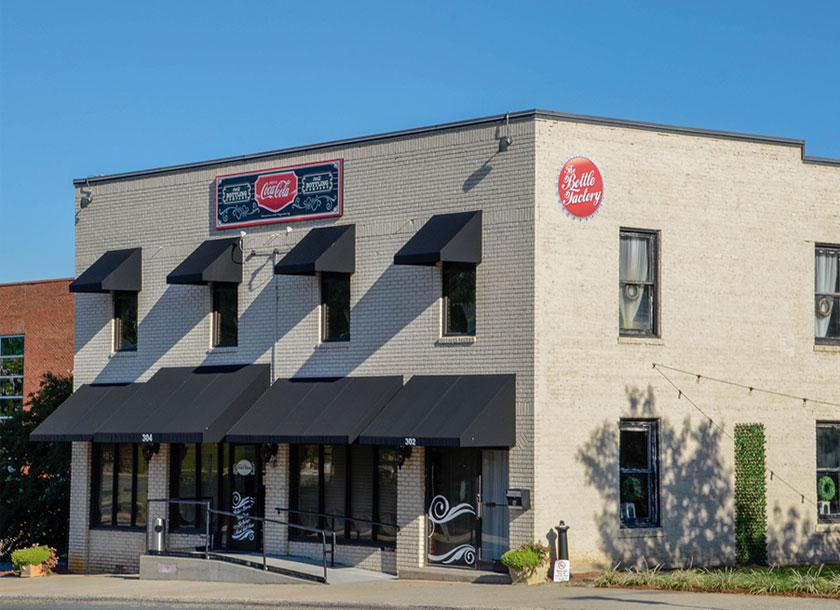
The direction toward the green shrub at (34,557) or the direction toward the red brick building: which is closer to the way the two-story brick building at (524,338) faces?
the green shrub

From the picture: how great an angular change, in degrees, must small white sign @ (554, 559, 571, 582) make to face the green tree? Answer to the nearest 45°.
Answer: approximately 135° to its right

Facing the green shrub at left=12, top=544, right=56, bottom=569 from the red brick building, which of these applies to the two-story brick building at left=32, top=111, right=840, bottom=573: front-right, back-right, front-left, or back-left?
front-left

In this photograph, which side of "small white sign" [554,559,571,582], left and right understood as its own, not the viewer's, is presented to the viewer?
front

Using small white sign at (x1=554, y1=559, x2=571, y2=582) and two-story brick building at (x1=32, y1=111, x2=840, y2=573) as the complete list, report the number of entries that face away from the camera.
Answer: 0

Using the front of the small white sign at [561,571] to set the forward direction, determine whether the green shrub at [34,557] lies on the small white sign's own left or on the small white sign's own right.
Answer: on the small white sign's own right

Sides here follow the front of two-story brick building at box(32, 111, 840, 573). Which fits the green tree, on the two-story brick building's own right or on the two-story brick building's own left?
on the two-story brick building's own right
